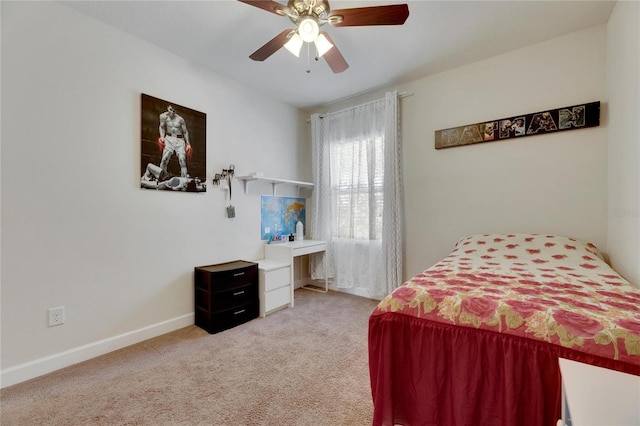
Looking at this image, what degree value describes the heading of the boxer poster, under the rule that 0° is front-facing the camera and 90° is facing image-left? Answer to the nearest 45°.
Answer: approximately 315°

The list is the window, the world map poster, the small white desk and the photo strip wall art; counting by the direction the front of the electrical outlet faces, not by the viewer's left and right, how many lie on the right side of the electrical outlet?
0

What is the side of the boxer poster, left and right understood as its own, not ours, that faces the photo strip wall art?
front

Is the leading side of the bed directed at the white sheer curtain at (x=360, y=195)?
no

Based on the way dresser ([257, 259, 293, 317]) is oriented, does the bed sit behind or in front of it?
in front

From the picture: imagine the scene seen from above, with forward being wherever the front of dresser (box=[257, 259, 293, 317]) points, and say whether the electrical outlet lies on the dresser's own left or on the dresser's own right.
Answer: on the dresser's own right

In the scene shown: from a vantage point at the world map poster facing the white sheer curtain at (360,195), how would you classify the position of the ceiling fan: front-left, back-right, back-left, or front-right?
front-right

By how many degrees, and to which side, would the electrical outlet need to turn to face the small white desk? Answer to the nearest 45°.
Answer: approximately 90° to its left

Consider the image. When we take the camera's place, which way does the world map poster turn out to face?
facing the viewer and to the right of the viewer

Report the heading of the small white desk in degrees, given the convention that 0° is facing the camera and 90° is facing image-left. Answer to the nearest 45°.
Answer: approximately 315°

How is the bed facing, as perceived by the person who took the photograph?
facing the viewer
